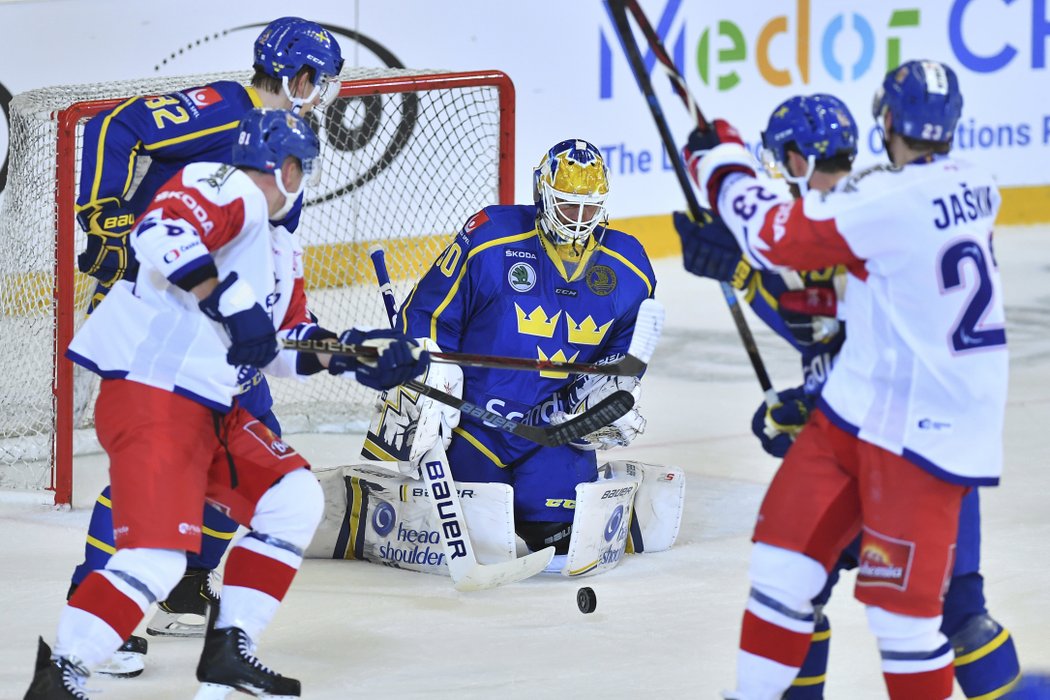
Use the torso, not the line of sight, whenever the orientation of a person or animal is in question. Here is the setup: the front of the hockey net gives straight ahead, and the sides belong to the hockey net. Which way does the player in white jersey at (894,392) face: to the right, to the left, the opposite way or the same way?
the opposite way

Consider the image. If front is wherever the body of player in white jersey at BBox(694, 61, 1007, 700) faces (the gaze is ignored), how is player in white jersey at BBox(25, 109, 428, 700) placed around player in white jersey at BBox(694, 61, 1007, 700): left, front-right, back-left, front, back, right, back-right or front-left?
front-left

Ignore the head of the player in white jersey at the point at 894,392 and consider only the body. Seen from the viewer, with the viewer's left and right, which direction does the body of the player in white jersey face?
facing away from the viewer and to the left of the viewer

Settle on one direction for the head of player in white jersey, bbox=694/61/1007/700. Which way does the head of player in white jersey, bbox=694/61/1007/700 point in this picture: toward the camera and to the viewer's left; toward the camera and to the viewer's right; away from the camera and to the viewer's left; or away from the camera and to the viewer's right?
away from the camera and to the viewer's left

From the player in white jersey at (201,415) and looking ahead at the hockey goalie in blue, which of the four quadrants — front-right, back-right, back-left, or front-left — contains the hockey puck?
front-right

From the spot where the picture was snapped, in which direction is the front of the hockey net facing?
facing the viewer and to the right of the viewer

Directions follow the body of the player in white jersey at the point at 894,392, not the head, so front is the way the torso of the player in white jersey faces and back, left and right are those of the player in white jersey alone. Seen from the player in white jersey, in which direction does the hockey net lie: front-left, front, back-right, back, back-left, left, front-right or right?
front

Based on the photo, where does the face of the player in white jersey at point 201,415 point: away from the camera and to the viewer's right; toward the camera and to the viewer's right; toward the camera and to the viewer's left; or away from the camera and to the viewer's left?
away from the camera and to the viewer's right
